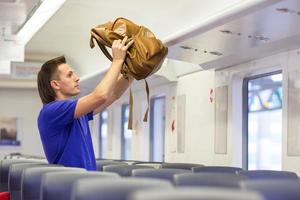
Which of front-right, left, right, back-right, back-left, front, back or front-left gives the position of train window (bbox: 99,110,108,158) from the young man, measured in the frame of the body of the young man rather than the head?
left

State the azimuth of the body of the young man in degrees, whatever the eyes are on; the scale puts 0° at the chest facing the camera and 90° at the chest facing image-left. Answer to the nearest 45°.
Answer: approximately 270°

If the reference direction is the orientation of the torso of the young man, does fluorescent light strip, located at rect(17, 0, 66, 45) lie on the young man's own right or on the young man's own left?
on the young man's own left

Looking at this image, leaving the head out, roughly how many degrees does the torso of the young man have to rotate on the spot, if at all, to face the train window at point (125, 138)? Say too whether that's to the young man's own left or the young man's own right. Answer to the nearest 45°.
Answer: approximately 90° to the young man's own left

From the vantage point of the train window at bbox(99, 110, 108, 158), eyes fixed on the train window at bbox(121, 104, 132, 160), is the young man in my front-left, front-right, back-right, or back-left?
front-right

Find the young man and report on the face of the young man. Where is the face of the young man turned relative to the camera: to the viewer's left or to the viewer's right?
to the viewer's right
